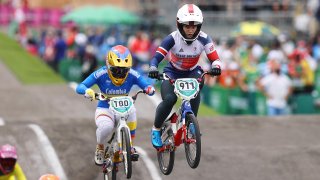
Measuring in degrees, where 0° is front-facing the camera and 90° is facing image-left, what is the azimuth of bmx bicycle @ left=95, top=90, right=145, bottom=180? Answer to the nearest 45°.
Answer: approximately 0°

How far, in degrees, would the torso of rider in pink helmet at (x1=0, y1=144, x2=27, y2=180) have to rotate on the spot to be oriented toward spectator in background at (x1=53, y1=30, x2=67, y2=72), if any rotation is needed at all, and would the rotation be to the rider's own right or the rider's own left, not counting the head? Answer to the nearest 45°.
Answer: approximately 180°

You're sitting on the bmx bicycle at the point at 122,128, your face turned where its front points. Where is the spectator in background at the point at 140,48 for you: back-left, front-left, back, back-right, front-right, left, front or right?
back

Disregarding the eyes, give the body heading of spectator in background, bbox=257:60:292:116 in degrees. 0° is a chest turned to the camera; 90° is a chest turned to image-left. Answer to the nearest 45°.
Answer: approximately 0°

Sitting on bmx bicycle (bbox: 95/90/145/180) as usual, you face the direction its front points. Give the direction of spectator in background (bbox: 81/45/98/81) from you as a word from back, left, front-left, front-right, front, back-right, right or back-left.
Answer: back

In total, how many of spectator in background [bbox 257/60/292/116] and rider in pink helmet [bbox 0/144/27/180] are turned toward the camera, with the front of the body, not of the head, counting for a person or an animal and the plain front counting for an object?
2

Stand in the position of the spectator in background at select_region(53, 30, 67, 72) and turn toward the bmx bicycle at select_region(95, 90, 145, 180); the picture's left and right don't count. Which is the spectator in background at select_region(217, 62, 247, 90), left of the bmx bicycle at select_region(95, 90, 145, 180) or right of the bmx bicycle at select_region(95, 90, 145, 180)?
left

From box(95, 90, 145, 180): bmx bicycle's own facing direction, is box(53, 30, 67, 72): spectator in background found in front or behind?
behind

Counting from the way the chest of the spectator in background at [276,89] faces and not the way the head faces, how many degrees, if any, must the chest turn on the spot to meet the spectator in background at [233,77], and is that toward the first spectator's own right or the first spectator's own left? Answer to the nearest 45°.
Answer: approximately 135° to the first spectator's own right
